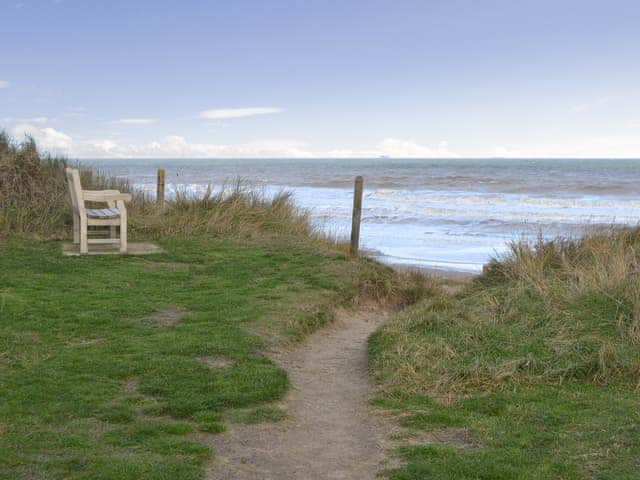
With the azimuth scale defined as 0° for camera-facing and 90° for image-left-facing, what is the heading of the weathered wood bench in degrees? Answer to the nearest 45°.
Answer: approximately 270°

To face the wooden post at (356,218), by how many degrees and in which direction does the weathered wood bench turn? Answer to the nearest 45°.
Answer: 0° — it already faces it

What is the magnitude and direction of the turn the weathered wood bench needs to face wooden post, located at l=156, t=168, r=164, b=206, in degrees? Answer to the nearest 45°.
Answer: approximately 90° to its left
